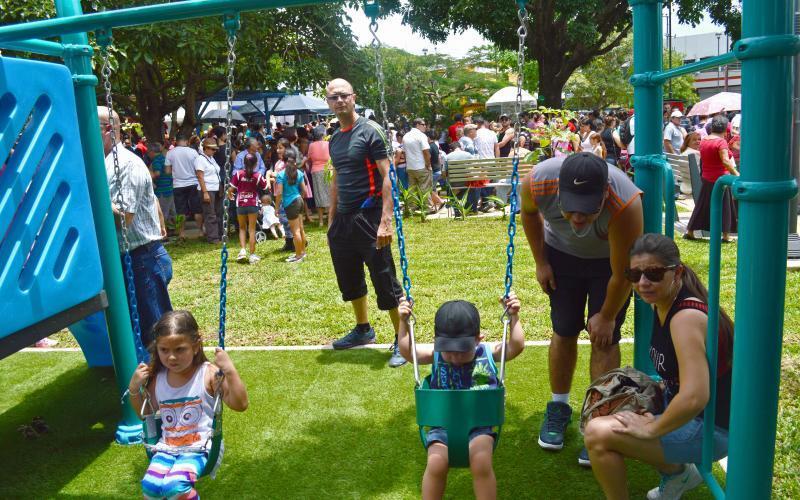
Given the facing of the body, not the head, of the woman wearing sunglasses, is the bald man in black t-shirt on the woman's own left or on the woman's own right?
on the woman's own right

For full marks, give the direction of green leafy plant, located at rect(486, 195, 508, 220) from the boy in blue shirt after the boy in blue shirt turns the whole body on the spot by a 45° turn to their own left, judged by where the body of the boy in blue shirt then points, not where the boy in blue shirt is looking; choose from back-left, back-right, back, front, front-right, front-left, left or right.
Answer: back-left

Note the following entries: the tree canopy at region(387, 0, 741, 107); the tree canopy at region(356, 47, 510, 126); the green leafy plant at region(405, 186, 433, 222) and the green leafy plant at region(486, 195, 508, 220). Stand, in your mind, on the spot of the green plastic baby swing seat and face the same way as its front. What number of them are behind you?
4

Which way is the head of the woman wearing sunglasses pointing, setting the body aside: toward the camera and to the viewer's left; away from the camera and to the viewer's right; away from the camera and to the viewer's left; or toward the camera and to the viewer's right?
toward the camera and to the viewer's left

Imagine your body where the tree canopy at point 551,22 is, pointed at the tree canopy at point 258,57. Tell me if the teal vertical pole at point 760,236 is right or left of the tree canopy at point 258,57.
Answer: left

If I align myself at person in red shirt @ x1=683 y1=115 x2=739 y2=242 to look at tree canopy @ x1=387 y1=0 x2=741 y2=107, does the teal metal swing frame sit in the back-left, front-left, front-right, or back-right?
back-left
